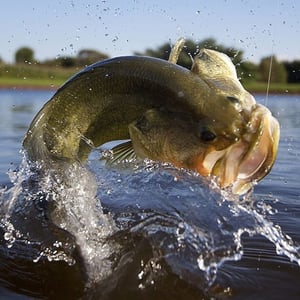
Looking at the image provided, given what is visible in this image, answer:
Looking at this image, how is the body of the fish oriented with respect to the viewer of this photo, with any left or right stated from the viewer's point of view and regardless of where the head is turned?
facing the viewer and to the right of the viewer

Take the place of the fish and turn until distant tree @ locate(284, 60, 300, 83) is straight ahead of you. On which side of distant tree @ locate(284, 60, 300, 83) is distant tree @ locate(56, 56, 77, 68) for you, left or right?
left

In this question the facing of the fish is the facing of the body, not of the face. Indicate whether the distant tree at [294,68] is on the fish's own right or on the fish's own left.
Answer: on the fish's own left
